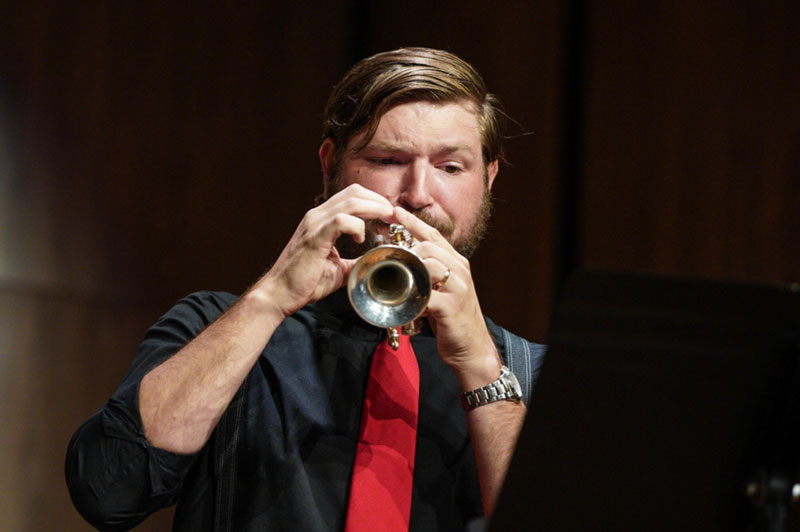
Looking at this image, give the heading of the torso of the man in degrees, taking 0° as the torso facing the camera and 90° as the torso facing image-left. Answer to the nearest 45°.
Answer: approximately 0°

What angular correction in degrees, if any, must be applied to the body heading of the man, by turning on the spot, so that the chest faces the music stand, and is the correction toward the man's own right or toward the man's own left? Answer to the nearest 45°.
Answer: approximately 45° to the man's own left

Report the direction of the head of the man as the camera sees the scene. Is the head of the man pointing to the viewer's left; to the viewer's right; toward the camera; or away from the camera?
toward the camera
